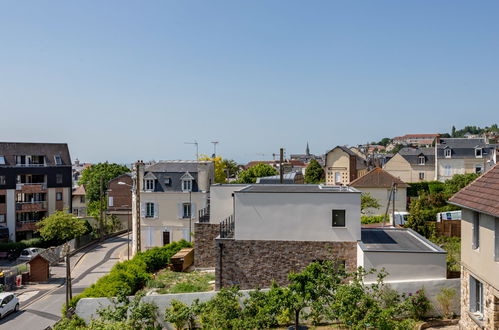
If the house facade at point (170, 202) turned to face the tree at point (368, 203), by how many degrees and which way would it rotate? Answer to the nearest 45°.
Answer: approximately 90° to its left

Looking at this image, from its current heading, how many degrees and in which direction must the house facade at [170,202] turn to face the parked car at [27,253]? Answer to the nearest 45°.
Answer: approximately 90° to its right

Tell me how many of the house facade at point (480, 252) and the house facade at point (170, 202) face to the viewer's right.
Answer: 0

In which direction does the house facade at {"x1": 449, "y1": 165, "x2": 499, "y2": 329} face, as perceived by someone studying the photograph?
facing the viewer and to the left of the viewer

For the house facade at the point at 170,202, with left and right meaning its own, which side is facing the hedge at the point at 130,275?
front

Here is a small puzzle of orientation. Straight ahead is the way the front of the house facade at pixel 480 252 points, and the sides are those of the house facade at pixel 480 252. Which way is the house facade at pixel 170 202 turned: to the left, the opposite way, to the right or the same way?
to the left

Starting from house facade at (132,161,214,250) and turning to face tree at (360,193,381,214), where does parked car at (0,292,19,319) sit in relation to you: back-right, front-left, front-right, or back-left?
back-right

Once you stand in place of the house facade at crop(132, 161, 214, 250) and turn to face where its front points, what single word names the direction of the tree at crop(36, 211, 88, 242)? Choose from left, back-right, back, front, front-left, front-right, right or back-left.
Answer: back-right

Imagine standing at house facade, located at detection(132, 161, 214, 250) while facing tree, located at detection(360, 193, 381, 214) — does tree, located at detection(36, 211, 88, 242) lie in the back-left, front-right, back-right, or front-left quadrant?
back-left

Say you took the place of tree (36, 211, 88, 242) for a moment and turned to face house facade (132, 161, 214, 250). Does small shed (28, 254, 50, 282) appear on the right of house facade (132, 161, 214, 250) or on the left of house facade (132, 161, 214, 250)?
right

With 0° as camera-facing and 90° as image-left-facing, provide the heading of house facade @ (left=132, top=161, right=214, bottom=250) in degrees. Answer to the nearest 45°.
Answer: approximately 0°
